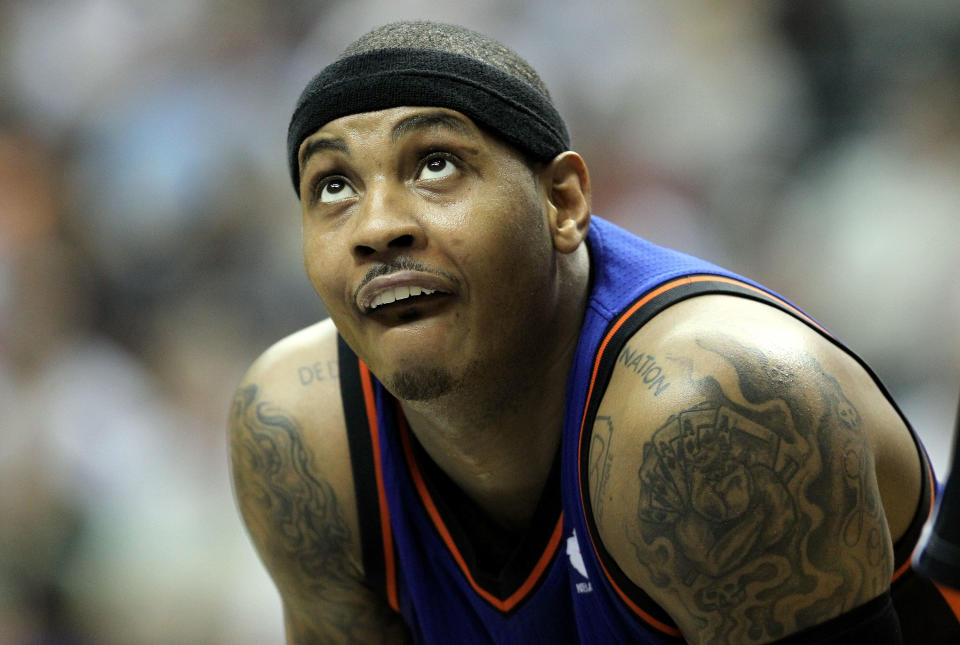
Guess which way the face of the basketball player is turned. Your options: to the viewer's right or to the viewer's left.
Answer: to the viewer's left

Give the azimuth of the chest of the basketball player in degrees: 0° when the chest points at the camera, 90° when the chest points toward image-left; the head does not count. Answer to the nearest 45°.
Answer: approximately 45°
